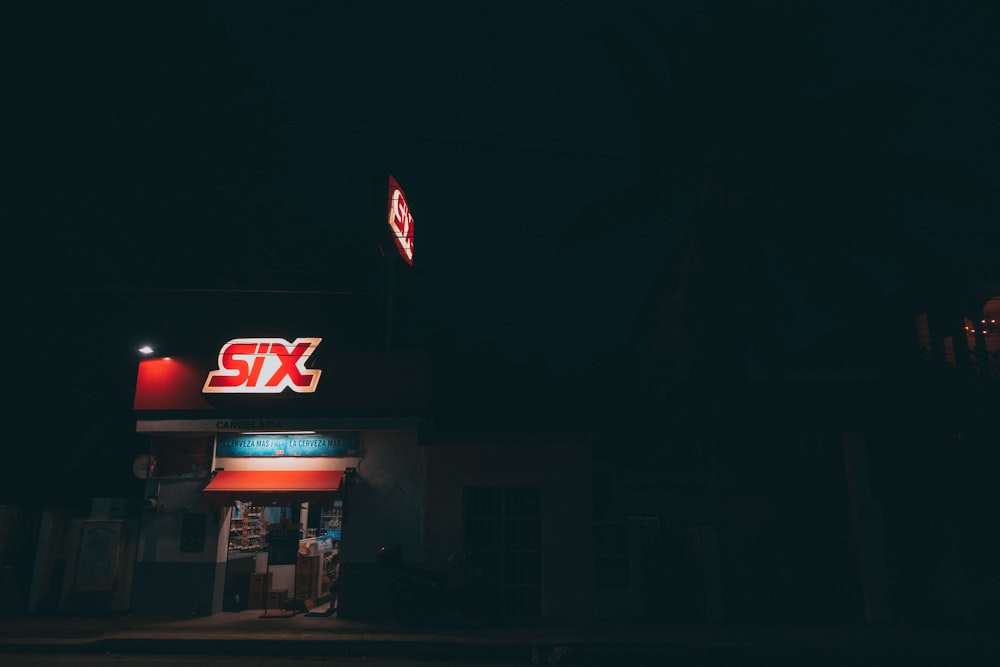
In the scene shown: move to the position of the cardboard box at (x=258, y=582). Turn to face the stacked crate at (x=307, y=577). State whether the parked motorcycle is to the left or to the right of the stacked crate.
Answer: right

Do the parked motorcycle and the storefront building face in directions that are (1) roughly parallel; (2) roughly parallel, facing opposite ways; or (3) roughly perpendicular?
roughly perpendicular

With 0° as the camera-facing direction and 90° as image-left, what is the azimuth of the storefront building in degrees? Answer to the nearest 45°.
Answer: approximately 0°

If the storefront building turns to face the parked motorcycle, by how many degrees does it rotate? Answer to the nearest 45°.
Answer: approximately 45° to its left
